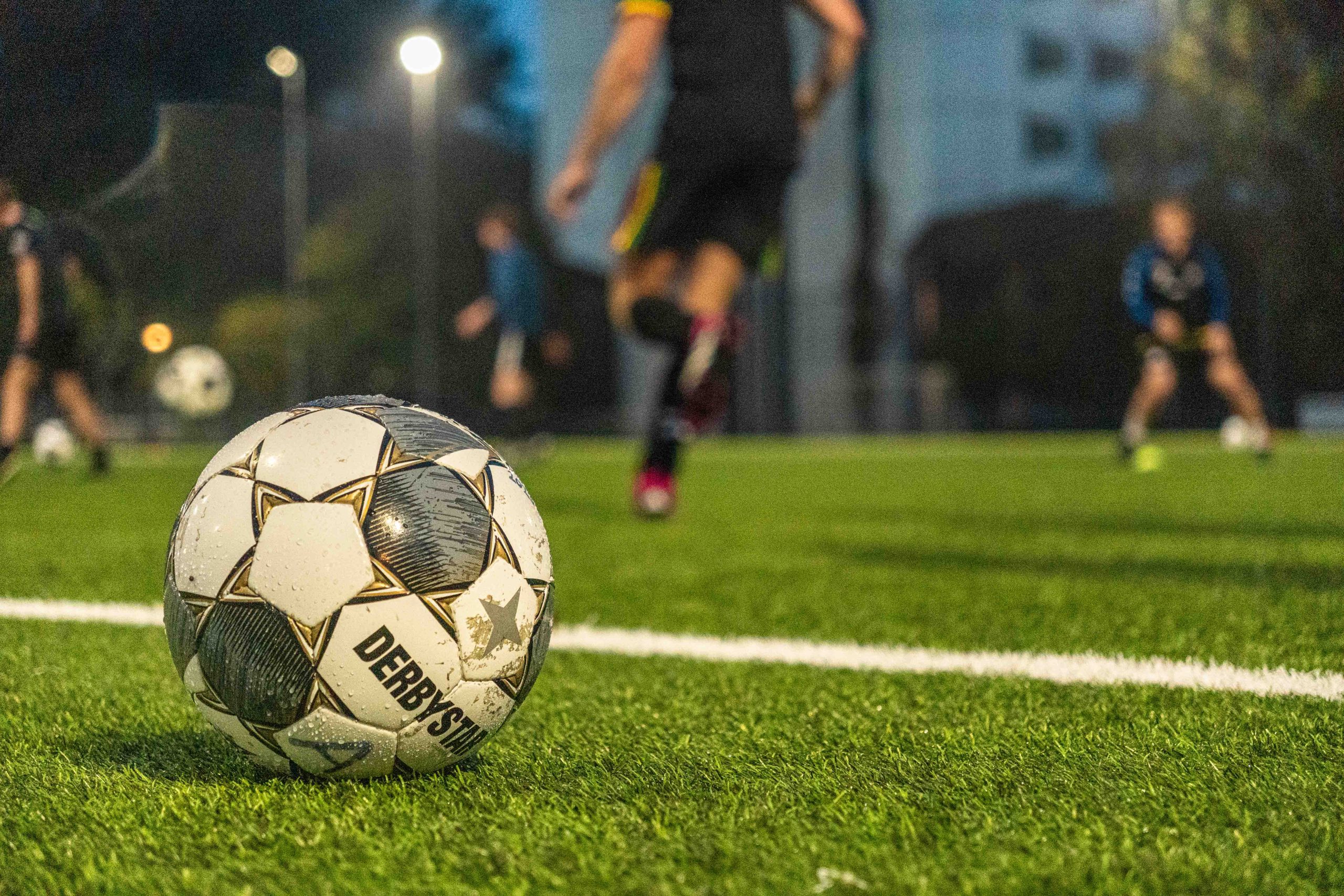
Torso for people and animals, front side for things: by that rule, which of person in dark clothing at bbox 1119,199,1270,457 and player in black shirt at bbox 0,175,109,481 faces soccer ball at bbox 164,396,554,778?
the person in dark clothing

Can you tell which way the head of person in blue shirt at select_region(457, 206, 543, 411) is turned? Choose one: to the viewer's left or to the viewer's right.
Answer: to the viewer's left

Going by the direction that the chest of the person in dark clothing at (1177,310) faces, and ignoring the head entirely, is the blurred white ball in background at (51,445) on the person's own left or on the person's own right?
on the person's own right

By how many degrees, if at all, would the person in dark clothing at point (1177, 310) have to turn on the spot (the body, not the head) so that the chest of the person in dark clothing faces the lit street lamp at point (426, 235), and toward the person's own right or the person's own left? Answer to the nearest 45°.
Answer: approximately 135° to the person's own right

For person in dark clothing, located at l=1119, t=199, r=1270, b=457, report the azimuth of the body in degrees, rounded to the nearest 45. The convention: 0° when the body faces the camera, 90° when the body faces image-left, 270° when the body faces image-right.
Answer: approximately 0°

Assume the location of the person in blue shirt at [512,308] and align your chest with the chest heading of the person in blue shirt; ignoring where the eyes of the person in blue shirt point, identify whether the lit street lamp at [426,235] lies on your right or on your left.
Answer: on your right
